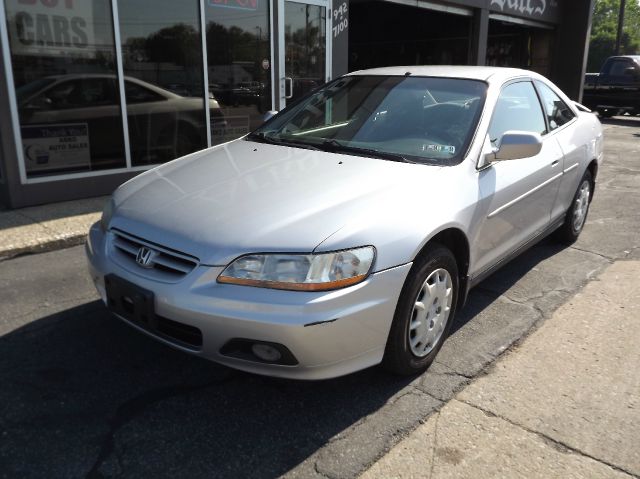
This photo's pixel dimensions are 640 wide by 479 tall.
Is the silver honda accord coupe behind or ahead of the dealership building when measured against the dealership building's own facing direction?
ahead

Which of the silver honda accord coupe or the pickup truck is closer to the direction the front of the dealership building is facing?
the silver honda accord coupe

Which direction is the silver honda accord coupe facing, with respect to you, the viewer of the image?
facing the viewer and to the left of the viewer

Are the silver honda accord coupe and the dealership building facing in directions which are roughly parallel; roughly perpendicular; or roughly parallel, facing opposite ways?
roughly perpendicular

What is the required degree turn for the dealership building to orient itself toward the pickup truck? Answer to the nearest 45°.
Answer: approximately 90° to its left

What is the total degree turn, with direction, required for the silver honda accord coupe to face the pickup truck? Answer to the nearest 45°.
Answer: approximately 180°

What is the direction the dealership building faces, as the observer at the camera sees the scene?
facing the viewer and to the right of the viewer

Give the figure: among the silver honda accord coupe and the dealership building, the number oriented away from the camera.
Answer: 0

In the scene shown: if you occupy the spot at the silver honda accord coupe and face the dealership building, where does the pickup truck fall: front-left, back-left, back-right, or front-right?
front-right
